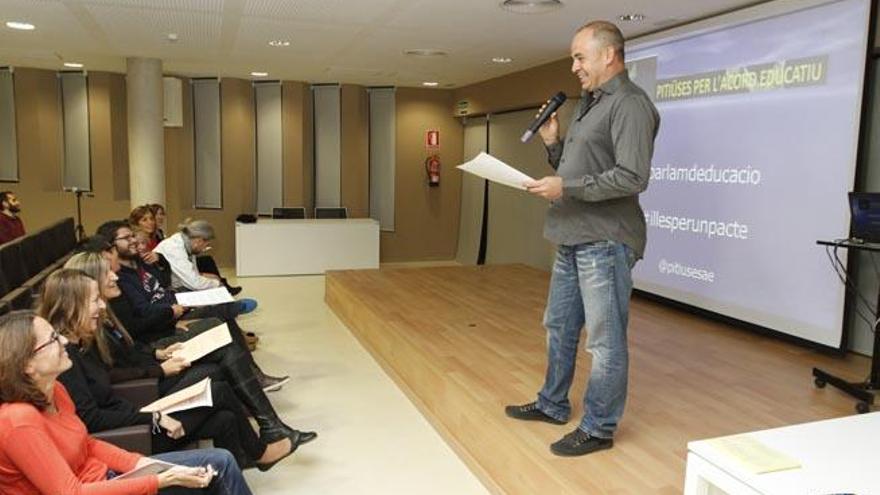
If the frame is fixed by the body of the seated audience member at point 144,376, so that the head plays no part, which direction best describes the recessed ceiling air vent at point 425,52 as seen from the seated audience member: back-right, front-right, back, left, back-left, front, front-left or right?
front-left

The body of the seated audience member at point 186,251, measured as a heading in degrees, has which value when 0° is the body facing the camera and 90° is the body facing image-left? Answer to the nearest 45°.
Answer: approximately 270°

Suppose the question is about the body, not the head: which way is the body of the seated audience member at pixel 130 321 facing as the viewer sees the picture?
to the viewer's right

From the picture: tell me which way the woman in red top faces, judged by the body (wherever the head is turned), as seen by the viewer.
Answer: to the viewer's right

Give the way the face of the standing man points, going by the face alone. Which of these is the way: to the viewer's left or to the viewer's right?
to the viewer's left

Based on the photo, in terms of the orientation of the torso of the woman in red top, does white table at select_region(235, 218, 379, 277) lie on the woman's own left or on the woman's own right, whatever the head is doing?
on the woman's own left

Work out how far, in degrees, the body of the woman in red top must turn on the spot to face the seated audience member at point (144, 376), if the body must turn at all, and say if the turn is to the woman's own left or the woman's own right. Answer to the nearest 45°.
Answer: approximately 90° to the woman's own left

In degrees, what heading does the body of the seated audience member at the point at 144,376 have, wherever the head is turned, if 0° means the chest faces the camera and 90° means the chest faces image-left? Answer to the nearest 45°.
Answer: approximately 270°

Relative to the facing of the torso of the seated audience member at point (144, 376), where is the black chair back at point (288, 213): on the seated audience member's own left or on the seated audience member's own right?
on the seated audience member's own left

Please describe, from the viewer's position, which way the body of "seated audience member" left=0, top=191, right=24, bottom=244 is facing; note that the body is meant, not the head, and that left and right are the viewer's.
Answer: facing to the right of the viewer

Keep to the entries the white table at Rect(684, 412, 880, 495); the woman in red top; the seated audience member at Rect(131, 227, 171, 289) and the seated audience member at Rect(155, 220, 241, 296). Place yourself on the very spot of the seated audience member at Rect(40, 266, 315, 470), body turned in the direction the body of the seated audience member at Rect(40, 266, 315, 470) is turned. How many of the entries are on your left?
2

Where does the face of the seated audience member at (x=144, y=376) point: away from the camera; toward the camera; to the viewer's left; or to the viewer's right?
to the viewer's right
